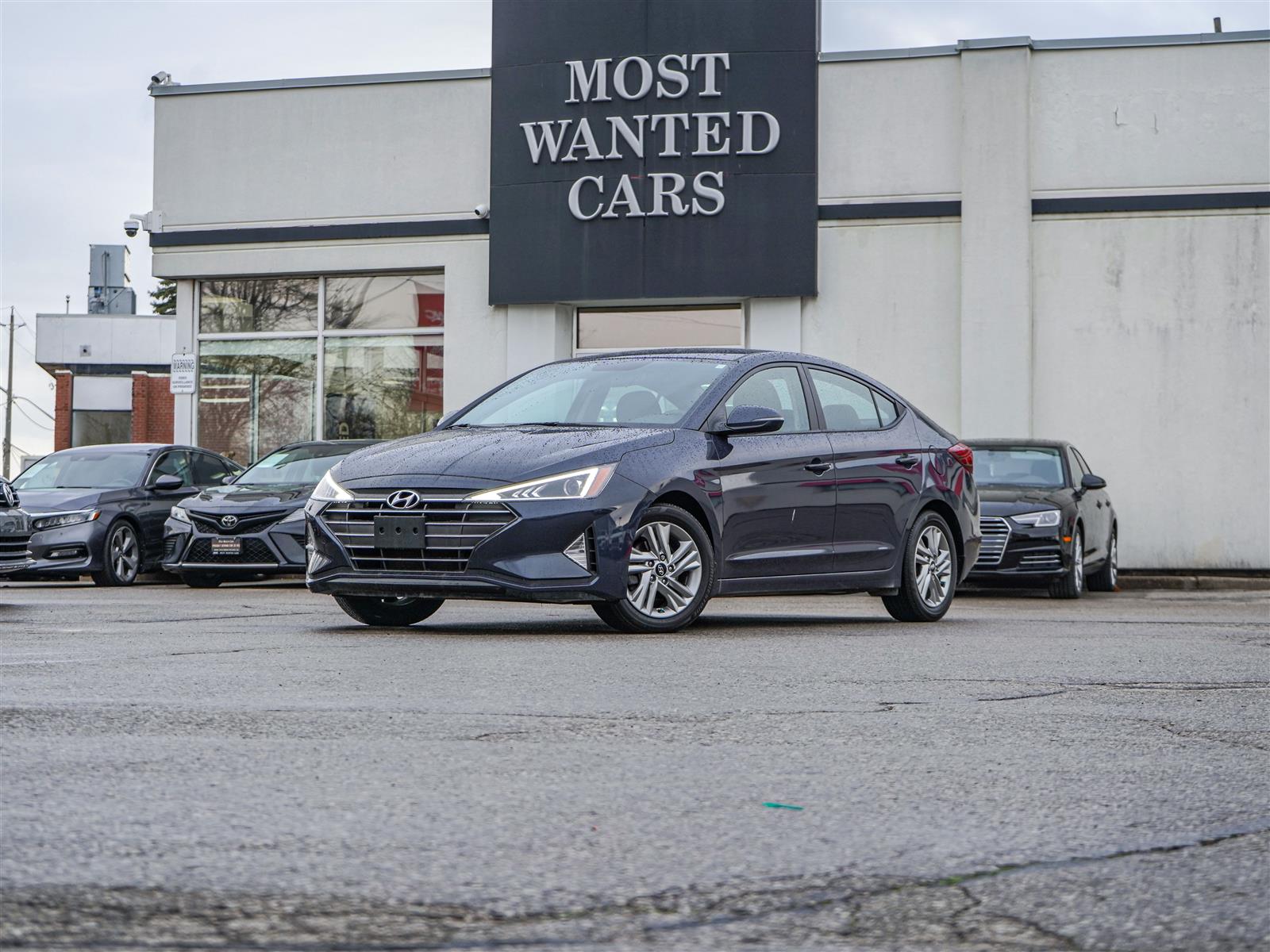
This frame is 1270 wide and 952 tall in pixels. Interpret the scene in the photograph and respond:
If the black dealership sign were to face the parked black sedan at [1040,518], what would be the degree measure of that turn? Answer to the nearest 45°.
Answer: approximately 45° to its left

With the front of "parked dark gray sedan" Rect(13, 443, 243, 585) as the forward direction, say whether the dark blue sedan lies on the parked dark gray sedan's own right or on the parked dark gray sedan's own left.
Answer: on the parked dark gray sedan's own left

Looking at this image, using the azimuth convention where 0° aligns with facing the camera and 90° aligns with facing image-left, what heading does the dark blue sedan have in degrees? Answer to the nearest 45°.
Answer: approximately 45°

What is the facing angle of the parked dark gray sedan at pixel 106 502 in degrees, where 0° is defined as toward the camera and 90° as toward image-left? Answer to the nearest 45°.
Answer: approximately 45°

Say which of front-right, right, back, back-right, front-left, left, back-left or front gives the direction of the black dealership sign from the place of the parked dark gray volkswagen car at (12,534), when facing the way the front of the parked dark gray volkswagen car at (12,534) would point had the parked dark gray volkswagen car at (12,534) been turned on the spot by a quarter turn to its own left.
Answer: front

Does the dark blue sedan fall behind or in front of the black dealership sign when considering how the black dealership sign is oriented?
in front

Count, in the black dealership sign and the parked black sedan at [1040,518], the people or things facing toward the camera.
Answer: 2

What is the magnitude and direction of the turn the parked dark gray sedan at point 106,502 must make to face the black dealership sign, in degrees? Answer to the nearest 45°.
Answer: approximately 135° to its left

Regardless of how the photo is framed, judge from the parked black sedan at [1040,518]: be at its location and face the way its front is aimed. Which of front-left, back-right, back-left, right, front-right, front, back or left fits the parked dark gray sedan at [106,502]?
right

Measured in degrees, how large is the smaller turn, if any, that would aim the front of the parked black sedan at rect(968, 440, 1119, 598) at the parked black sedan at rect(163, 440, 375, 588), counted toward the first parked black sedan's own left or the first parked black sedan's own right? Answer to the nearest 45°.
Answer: approximately 90° to the first parked black sedan's own right

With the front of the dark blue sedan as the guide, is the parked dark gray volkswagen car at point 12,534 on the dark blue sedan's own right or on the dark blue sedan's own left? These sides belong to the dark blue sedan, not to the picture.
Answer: on the dark blue sedan's own right

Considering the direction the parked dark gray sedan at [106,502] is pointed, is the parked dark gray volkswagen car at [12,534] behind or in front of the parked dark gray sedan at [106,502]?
in front
